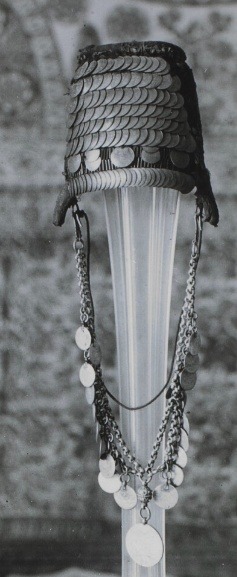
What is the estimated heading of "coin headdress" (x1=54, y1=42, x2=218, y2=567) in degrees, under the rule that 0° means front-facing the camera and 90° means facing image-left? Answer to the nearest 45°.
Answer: approximately 0°
